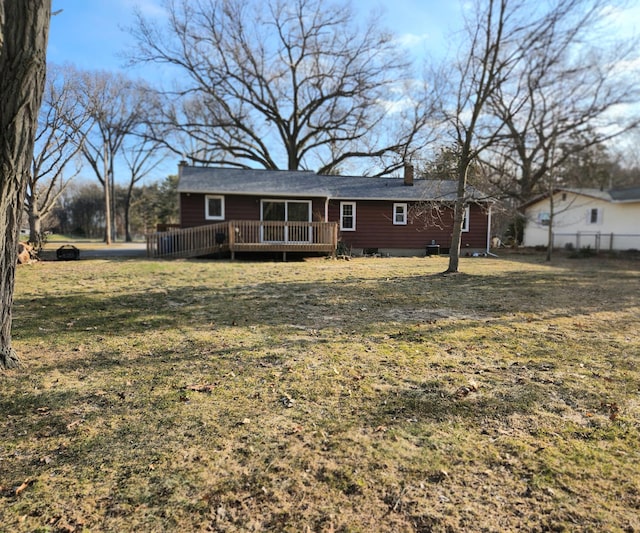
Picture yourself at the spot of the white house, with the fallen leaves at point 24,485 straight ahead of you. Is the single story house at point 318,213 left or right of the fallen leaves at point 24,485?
right

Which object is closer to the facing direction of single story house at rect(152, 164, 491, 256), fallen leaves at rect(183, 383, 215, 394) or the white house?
the white house

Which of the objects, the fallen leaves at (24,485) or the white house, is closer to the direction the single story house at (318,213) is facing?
the white house

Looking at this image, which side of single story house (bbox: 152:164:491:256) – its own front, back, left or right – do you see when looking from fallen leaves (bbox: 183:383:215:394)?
back

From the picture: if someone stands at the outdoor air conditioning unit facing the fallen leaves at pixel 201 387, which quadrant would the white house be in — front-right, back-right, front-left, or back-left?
back-left

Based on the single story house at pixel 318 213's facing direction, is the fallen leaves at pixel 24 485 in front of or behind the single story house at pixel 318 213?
behind

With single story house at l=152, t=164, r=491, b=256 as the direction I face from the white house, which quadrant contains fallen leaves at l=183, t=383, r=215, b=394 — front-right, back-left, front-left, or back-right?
front-left

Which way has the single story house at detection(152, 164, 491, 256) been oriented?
away from the camera
